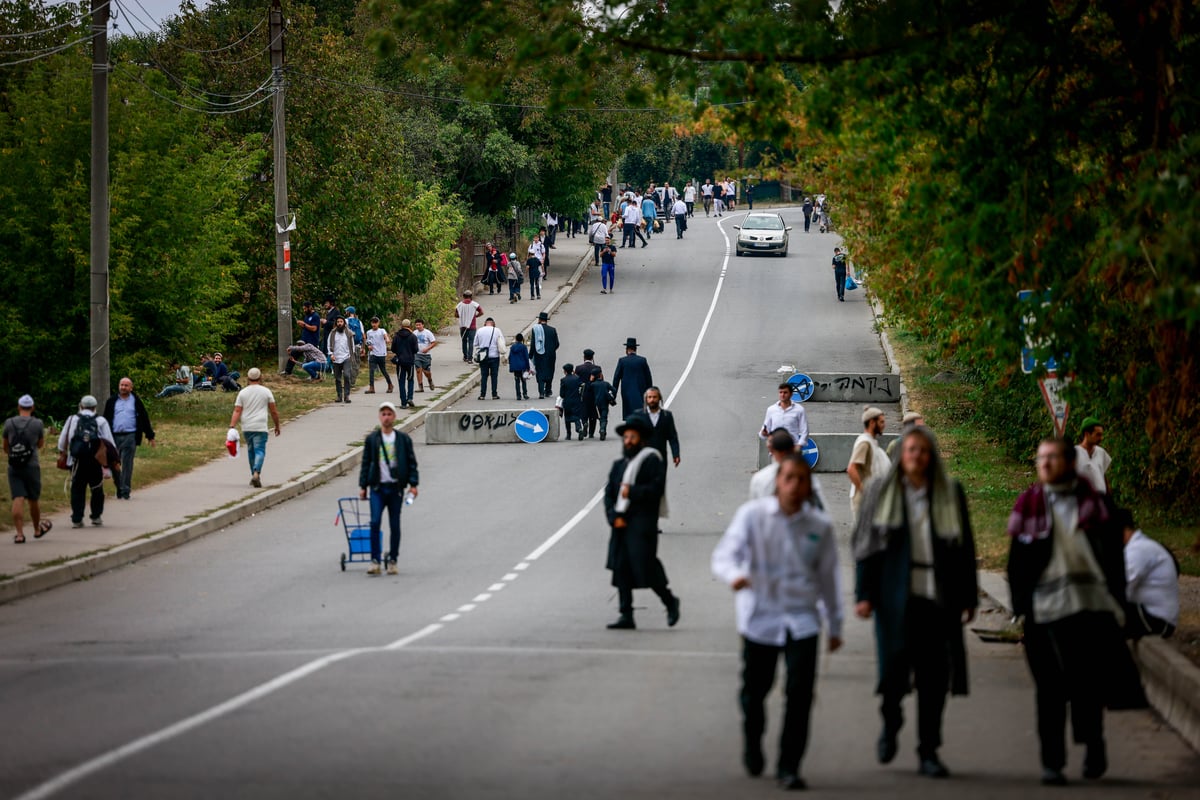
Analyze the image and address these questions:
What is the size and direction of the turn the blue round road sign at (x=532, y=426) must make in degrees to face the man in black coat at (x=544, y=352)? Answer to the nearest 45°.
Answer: approximately 180°

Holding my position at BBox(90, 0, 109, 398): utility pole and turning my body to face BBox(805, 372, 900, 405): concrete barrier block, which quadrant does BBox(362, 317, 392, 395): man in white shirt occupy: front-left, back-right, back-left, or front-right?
front-left

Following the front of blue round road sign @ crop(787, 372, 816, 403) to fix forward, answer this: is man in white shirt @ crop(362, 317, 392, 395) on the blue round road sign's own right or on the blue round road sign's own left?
on the blue round road sign's own right

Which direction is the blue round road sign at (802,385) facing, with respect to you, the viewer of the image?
facing the viewer

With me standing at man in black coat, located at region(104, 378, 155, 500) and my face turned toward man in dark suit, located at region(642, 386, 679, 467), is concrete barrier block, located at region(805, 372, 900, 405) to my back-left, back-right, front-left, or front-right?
front-left

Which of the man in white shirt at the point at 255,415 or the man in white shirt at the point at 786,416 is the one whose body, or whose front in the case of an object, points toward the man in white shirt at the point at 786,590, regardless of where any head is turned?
the man in white shirt at the point at 786,416

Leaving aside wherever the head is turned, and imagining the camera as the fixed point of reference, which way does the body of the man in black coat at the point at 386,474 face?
toward the camera

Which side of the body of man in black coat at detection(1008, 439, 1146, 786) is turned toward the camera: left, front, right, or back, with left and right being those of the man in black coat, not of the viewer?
front

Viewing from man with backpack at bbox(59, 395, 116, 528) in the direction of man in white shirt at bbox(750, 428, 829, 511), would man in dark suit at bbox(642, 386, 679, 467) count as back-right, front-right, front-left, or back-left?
front-left

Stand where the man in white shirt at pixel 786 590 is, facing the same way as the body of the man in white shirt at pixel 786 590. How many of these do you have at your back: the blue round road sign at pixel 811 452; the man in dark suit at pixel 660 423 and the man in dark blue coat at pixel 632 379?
3

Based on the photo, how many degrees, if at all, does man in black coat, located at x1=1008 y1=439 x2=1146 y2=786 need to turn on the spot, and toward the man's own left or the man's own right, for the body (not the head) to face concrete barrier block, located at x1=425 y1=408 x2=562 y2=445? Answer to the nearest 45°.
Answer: approximately 135° to the man's own right

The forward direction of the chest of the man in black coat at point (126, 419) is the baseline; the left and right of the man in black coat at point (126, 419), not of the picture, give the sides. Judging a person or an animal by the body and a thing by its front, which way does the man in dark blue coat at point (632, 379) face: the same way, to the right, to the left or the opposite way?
the opposite way

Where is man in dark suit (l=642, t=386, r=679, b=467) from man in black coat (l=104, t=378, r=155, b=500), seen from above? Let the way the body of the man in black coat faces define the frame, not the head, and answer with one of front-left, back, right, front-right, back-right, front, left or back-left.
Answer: front-left
